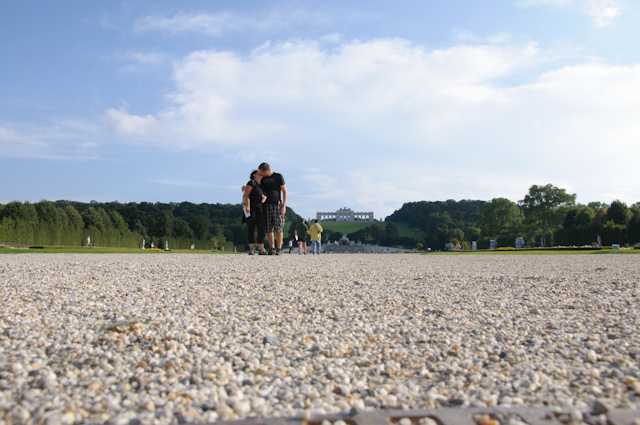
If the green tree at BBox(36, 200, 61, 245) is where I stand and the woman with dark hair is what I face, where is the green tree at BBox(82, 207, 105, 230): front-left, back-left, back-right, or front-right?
back-left

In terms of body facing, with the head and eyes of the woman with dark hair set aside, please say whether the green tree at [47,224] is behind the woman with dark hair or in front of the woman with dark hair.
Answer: behind

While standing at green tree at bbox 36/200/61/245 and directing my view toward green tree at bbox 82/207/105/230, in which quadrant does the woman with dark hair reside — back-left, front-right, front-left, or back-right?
back-right

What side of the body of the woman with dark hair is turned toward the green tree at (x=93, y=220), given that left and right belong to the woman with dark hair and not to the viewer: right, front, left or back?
back

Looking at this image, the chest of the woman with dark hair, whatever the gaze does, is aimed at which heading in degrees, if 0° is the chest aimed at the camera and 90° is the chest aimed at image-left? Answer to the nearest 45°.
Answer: approximately 315°
